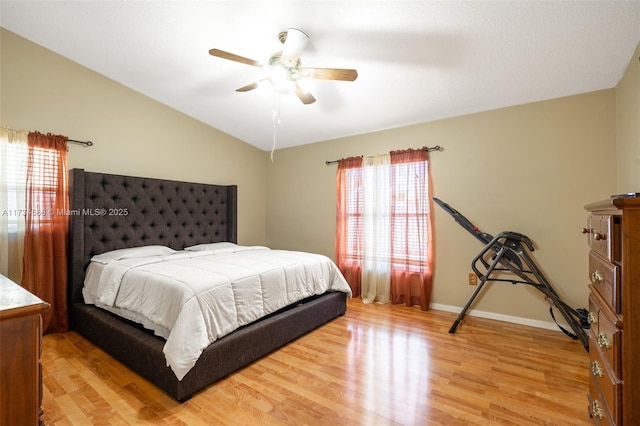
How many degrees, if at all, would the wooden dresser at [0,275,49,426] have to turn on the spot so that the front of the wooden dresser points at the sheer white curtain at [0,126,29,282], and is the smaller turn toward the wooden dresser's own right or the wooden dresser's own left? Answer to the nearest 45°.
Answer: approximately 90° to the wooden dresser's own left

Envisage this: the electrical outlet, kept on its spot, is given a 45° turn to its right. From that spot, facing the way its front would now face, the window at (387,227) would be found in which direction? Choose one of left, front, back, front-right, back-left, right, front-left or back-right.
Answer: front-right

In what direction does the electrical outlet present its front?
toward the camera

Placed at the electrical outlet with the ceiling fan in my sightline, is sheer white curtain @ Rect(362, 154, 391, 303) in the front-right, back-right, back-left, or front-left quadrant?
front-right

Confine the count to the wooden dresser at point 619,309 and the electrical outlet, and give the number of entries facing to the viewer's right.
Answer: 0

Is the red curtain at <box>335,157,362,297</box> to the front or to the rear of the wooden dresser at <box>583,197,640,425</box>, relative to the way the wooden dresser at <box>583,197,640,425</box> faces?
to the front

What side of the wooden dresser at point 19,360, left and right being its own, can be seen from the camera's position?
right

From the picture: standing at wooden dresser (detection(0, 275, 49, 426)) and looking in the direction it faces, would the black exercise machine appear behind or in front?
in front

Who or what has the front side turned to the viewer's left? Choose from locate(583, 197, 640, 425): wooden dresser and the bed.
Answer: the wooden dresser

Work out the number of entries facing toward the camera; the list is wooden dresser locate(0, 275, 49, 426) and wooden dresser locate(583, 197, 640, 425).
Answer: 0

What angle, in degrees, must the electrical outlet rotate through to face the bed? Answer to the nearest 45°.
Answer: approximately 45° to its right

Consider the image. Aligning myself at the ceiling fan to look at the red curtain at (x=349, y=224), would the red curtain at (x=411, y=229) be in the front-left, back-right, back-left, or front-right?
front-right

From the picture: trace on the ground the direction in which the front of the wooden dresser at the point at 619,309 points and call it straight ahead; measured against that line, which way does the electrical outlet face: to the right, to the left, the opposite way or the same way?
to the left

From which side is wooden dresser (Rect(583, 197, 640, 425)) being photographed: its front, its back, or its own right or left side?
left

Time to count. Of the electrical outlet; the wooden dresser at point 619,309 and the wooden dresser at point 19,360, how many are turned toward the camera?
1

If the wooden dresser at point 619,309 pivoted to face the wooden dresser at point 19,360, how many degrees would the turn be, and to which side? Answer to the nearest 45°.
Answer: approximately 45° to its left
